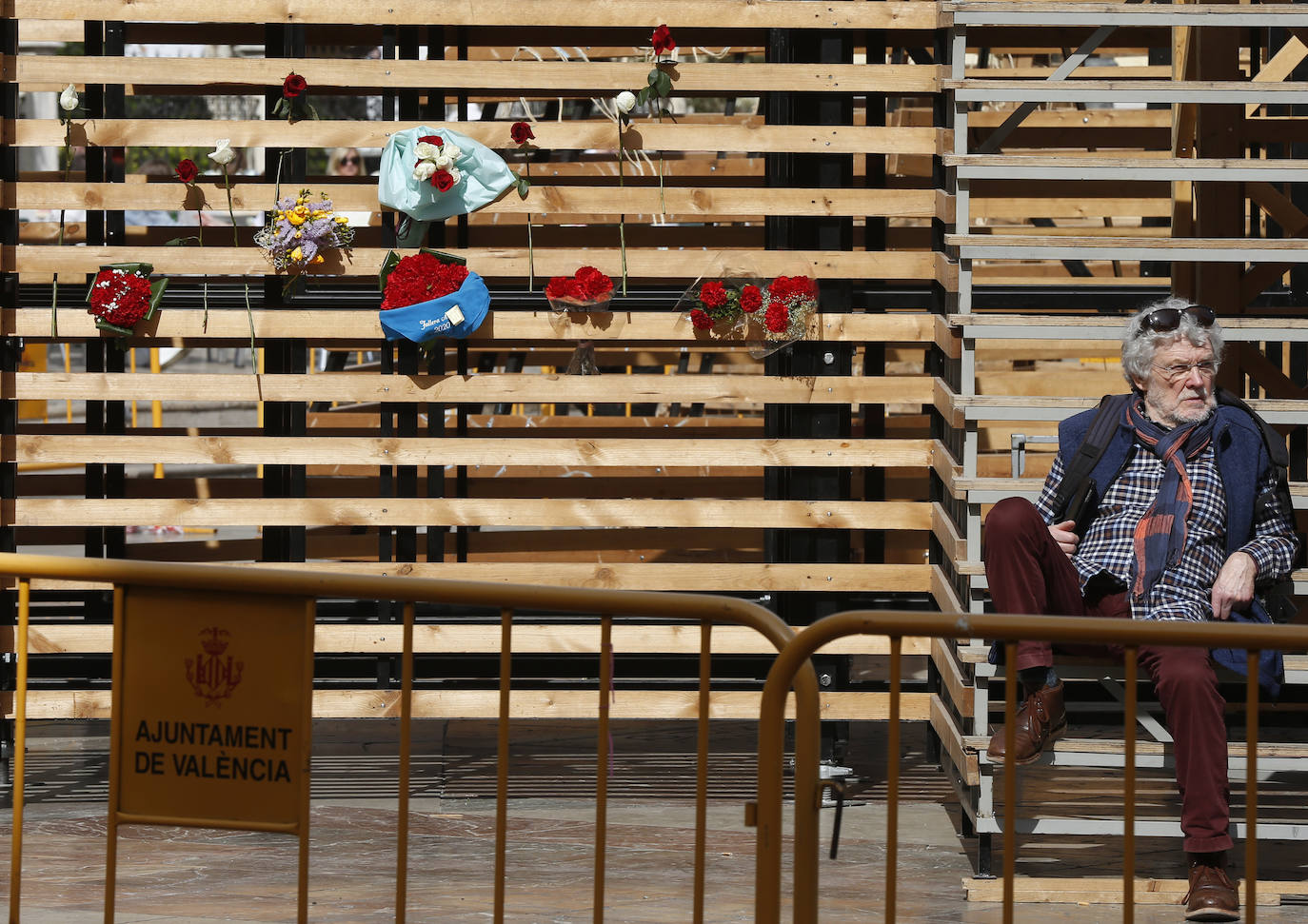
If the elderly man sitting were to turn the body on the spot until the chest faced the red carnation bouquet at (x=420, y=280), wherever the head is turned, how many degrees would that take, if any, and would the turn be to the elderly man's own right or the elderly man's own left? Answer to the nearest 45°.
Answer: approximately 90° to the elderly man's own right

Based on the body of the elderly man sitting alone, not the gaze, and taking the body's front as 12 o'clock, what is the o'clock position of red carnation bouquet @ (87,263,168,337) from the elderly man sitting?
The red carnation bouquet is roughly at 3 o'clock from the elderly man sitting.

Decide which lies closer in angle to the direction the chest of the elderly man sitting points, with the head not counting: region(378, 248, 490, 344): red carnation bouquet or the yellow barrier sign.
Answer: the yellow barrier sign

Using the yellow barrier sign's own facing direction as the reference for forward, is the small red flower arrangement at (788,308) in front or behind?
behind

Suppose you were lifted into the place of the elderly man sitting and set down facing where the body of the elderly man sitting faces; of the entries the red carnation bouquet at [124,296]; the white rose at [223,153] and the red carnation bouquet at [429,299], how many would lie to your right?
3

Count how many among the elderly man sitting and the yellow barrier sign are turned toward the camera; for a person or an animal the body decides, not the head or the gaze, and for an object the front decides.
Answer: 2

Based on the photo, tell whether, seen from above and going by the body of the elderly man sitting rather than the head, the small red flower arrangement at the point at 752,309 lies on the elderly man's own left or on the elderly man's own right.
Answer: on the elderly man's own right

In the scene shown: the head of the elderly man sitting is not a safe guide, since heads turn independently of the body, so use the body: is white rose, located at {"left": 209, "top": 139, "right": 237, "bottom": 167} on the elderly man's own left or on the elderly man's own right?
on the elderly man's own right

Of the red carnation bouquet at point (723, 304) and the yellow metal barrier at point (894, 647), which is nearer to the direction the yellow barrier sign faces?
the yellow metal barrier

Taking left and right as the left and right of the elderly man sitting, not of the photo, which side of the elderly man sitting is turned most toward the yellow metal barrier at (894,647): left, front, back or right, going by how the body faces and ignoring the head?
front

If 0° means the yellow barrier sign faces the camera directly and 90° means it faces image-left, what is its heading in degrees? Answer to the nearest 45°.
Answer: approximately 0°

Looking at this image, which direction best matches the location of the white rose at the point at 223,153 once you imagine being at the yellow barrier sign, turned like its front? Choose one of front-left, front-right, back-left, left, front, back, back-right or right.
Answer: back

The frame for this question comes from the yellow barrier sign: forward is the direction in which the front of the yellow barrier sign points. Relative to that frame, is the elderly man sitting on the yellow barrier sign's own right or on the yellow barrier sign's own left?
on the yellow barrier sign's own left

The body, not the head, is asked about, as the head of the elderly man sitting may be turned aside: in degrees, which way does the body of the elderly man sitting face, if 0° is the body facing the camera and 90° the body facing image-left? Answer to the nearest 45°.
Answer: approximately 0°

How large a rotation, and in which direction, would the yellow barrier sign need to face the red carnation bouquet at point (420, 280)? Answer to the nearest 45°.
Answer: approximately 180°
